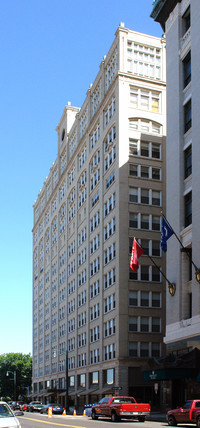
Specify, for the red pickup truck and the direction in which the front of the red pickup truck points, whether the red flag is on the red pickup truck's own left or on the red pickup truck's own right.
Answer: on the red pickup truck's own right

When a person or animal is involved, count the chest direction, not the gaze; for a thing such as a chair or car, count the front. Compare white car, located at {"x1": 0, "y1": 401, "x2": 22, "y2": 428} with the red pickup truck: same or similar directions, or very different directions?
very different directions

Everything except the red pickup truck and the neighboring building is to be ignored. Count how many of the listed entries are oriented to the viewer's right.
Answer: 0

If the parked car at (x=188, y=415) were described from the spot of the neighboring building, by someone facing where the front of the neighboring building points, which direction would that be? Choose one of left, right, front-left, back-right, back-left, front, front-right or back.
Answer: front-left

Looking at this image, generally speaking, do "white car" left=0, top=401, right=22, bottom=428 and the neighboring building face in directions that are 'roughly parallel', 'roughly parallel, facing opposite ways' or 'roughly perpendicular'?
roughly perpendicular

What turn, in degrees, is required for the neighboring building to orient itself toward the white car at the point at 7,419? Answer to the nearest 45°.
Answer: approximately 45° to its left

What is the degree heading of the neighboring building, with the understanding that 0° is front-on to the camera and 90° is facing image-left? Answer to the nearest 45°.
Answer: approximately 45°

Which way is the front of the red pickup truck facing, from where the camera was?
facing away from the viewer and to the left of the viewer

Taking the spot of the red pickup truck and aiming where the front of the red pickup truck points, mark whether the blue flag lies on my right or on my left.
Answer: on my right
